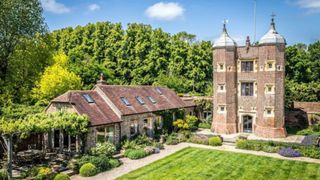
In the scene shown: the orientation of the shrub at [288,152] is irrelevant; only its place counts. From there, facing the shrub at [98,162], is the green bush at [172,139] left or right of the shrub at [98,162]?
right

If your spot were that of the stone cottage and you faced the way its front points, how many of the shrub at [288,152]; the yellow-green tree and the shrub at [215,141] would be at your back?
1

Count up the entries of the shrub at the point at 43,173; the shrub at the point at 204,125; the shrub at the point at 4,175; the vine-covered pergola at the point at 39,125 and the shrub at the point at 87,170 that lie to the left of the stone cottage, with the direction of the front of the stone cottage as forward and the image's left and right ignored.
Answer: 1

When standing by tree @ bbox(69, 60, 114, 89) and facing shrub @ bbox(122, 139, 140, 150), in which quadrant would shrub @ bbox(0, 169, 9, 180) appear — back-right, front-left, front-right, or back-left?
front-right

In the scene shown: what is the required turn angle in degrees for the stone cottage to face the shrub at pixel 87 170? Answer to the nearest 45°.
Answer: approximately 45° to its right

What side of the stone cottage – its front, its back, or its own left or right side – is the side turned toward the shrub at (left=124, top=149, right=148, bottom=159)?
front

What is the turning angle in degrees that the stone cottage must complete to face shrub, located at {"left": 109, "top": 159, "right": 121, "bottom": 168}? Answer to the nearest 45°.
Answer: approximately 45° to its right

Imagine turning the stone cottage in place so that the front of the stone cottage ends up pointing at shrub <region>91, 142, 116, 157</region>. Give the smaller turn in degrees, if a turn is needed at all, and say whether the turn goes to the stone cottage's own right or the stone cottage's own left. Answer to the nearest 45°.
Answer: approximately 45° to the stone cottage's own right

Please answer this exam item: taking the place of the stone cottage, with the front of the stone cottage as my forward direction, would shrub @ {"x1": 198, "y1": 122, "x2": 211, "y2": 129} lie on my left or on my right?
on my left

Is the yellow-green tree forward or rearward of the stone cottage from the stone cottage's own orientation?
rearward

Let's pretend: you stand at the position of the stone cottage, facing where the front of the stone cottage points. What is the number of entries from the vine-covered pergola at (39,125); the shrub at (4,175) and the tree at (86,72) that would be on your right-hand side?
2

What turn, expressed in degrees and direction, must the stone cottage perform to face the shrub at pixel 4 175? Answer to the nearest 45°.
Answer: approximately 90° to its right

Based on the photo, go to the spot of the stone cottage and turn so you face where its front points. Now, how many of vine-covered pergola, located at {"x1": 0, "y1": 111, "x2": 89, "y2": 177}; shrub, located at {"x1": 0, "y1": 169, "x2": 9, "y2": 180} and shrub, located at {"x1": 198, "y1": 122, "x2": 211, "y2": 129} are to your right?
2

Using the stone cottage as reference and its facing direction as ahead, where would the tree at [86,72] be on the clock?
The tree is roughly at 7 o'clock from the stone cottage.

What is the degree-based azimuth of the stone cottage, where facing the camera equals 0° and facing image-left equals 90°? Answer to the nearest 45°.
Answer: approximately 315°

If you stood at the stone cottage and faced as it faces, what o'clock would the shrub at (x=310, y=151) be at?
The shrub is roughly at 11 o'clock from the stone cottage.

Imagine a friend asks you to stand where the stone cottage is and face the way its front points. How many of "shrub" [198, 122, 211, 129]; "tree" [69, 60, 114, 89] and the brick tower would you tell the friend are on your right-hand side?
0
